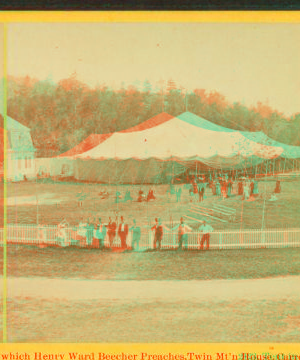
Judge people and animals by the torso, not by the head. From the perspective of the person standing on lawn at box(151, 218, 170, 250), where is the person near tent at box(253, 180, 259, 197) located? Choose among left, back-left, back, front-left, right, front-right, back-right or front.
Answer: left

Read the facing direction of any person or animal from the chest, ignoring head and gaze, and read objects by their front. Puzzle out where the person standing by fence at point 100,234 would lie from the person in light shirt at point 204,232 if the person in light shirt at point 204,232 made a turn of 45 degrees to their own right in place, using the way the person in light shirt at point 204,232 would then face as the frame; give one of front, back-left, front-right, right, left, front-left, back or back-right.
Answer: front-right

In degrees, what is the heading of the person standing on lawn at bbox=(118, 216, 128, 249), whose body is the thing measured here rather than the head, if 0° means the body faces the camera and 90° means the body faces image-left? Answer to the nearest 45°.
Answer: approximately 0°

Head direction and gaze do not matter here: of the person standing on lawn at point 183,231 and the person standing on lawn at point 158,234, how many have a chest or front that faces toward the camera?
2

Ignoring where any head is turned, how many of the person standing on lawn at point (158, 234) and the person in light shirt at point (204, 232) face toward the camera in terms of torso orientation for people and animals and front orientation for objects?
2

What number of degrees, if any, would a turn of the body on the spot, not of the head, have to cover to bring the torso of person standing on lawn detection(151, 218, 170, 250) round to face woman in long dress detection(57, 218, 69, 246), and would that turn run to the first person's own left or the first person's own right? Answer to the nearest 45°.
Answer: approximately 90° to the first person's own right

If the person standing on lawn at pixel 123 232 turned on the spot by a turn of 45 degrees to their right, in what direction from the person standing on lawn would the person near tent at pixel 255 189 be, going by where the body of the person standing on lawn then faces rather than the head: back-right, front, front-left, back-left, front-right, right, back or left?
back-left
